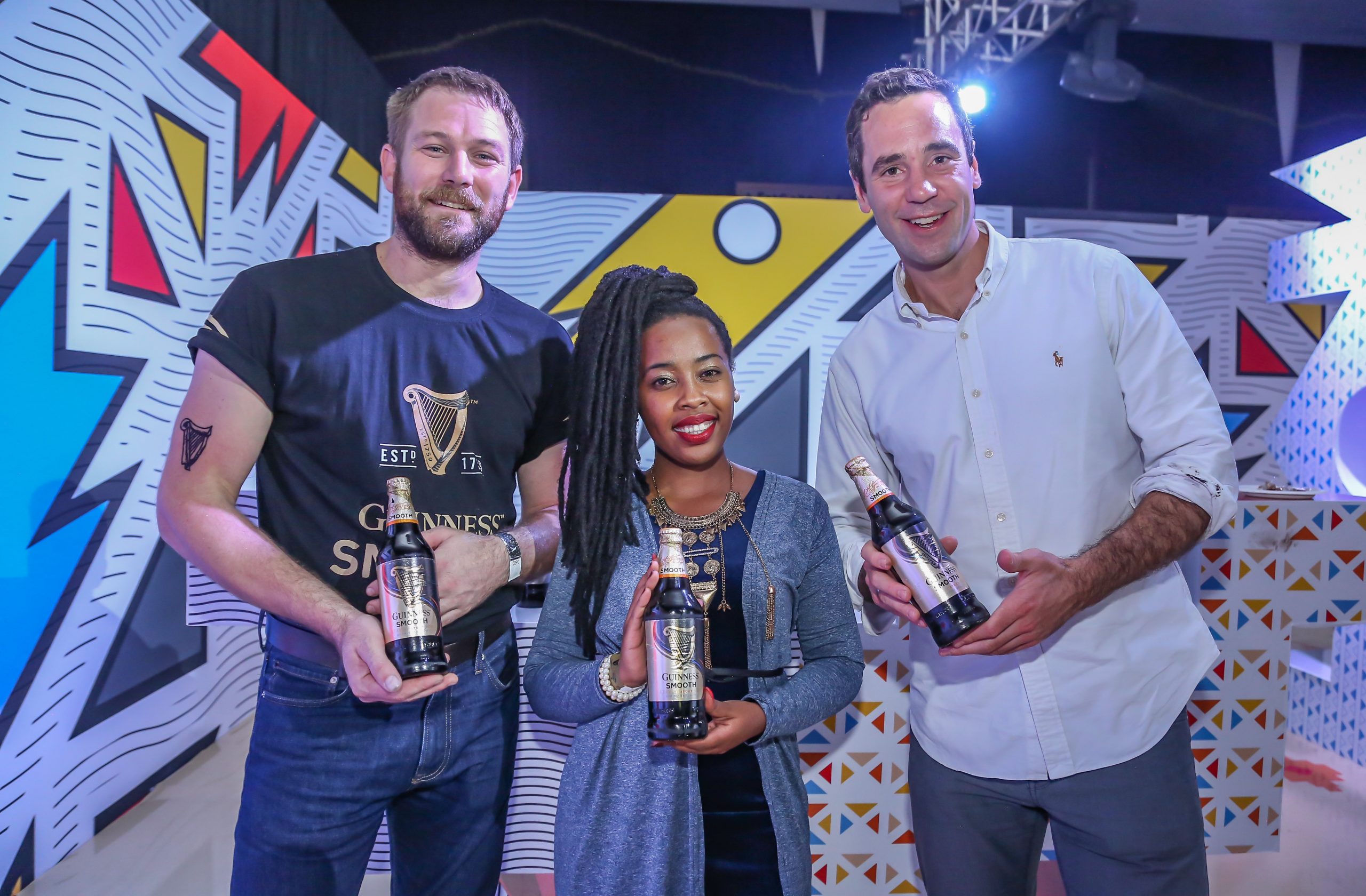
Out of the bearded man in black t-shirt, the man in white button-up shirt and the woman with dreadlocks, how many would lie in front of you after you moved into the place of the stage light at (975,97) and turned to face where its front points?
3

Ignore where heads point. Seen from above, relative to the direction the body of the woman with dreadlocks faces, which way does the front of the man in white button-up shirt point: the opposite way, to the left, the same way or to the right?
the same way

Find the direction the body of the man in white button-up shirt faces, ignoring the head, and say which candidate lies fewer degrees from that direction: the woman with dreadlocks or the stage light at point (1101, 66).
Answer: the woman with dreadlocks

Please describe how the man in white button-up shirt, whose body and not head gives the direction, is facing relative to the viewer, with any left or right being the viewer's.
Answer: facing the viewer

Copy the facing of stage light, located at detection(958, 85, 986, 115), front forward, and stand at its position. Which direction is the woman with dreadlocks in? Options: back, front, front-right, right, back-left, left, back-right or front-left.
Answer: front

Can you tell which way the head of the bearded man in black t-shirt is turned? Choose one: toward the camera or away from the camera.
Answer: toward the camera

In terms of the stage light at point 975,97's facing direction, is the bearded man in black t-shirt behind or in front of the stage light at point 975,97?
in front

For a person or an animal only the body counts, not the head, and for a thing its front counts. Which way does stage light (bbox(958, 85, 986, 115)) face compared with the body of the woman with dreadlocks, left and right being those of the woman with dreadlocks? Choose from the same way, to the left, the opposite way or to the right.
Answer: the same way

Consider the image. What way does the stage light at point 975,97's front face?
toward the camera

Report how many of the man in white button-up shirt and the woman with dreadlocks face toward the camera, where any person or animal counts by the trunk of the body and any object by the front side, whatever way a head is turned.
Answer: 2

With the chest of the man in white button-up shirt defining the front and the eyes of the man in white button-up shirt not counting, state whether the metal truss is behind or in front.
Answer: behind

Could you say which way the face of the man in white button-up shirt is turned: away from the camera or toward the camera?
toward the camera

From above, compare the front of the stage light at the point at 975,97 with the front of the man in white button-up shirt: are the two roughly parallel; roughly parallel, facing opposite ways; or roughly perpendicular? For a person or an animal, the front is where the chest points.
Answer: roughly parallel

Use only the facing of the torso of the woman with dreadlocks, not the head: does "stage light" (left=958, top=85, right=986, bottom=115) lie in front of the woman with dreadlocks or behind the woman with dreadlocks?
behind

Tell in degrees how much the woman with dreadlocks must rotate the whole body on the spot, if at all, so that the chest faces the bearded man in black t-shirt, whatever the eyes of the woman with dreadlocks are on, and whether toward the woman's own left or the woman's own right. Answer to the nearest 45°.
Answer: approximately 90° to the woman's own right

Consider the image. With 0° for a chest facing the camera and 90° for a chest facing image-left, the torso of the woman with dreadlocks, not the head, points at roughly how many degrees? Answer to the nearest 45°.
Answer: approximately 0°

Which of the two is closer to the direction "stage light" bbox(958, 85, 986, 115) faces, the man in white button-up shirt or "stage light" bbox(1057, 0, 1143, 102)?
the man in white button-up shirt

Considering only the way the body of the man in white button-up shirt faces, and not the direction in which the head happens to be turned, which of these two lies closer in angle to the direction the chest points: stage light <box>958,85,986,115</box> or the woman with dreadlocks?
the woman with dreadlocks

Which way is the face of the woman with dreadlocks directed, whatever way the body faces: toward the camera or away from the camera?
toward the camera
